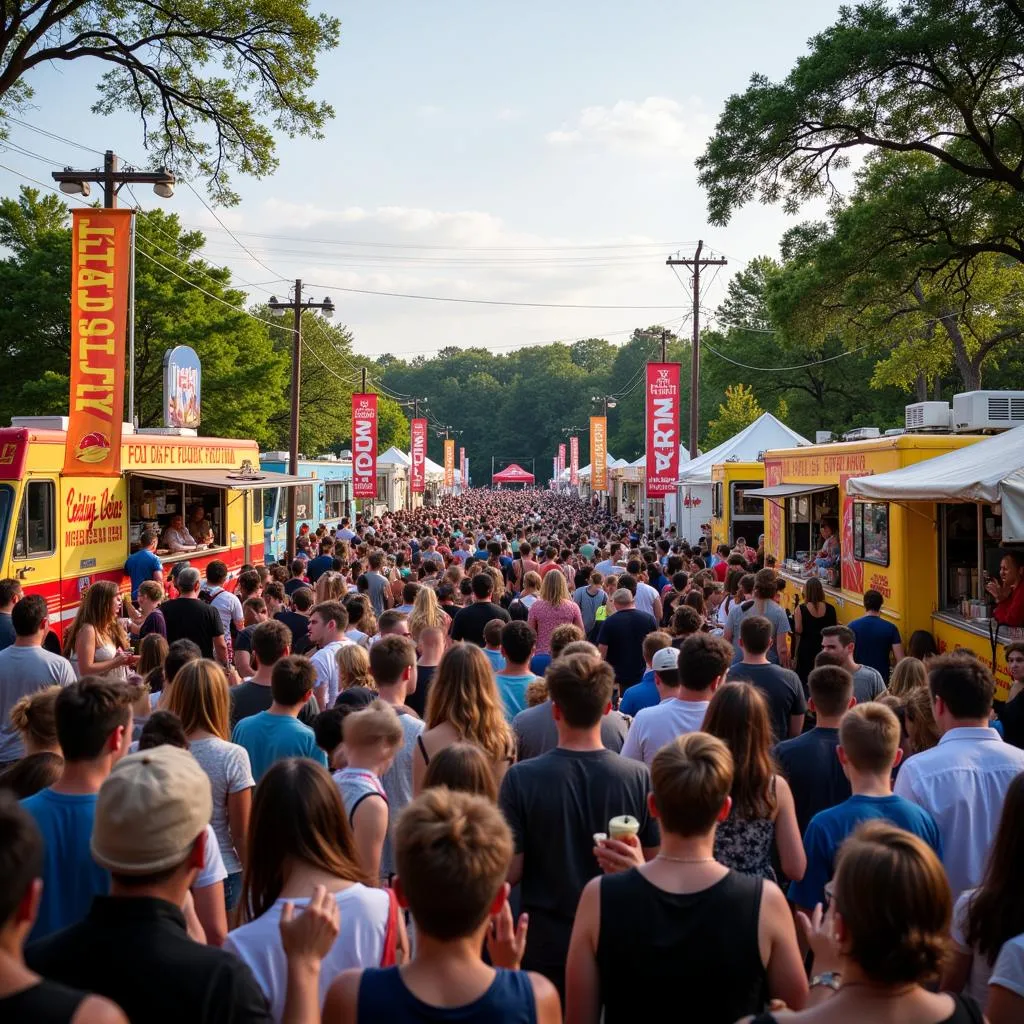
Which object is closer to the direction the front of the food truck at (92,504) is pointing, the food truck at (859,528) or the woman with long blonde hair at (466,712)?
the woman with long blonde hair

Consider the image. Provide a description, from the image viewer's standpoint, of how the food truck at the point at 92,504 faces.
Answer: facing the viewer and to the left of the viewer

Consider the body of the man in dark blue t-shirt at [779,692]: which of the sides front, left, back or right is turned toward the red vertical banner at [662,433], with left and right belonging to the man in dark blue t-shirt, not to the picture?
front

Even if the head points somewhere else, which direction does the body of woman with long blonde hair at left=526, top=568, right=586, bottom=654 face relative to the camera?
away from the camera

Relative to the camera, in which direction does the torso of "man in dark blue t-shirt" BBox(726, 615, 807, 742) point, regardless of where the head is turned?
away from the camera

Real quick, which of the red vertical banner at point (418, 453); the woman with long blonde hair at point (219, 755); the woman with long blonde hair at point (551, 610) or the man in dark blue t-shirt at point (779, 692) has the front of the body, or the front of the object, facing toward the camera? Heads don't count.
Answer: the red vertical banner

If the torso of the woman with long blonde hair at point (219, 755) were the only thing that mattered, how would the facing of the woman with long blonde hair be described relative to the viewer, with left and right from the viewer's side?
facing away from the viewer

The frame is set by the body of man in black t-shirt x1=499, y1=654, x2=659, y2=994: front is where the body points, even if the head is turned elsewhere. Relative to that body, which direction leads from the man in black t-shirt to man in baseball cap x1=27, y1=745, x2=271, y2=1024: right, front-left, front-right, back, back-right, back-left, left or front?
back-left

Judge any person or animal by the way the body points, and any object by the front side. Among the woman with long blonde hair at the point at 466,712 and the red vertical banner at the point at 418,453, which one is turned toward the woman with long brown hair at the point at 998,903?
the red vertical banner

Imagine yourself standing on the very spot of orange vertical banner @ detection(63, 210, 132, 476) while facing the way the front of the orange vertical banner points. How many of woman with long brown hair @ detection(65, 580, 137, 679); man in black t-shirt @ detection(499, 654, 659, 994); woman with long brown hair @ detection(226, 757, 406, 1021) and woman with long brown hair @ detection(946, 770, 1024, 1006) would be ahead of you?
4

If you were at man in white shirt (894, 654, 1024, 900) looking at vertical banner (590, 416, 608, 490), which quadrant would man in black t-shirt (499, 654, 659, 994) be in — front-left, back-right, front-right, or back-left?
back-left

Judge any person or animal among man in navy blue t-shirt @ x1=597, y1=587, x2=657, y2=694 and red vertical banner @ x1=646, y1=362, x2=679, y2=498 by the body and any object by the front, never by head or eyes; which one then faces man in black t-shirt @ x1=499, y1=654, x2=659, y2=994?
the red vertical banner

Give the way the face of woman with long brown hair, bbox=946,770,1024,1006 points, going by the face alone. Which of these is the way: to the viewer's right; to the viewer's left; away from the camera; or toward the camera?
away from the camera
